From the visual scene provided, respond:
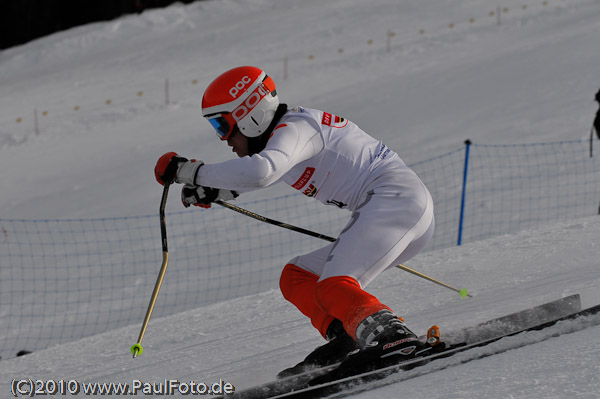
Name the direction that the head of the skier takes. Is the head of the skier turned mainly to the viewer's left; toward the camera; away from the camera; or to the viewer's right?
to the viewer's left

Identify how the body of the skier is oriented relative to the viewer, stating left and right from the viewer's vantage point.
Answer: facing to the left of the viewer
